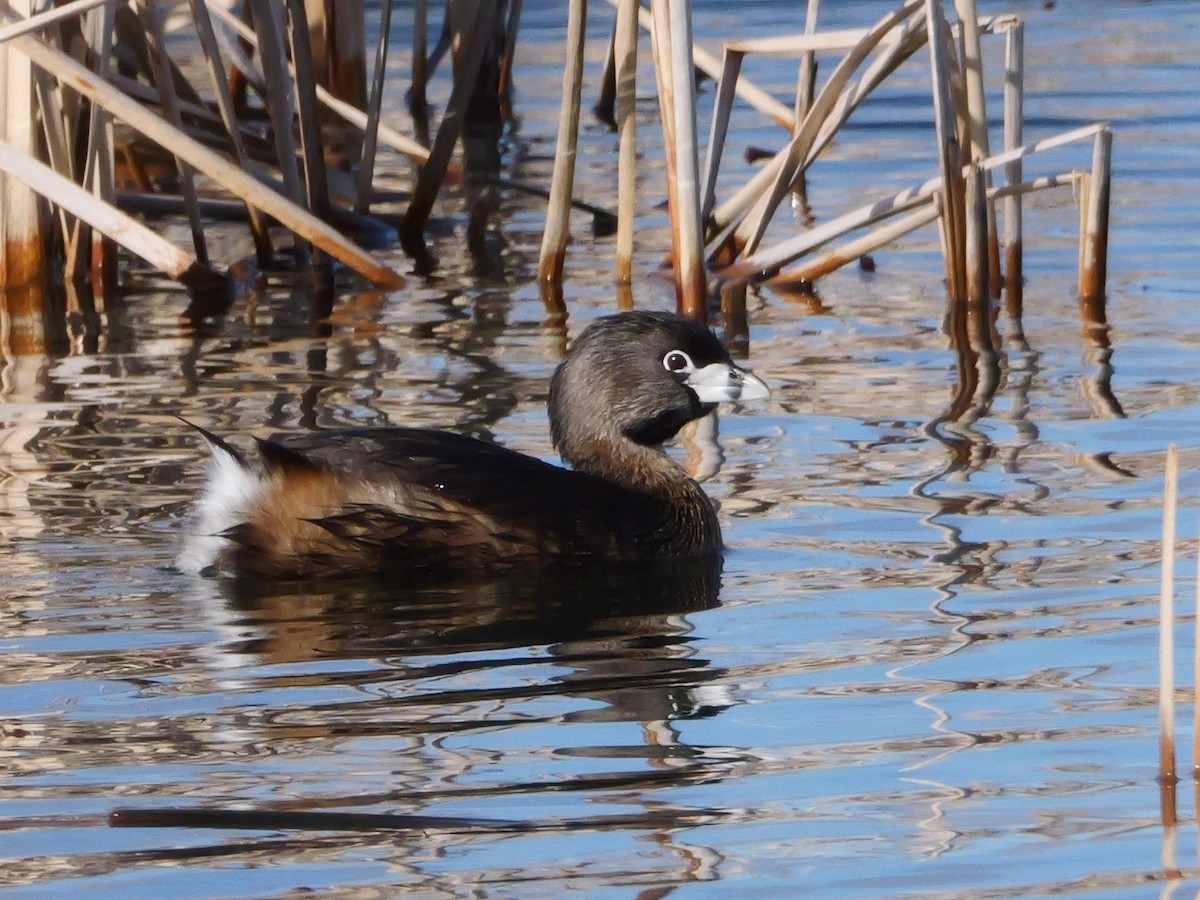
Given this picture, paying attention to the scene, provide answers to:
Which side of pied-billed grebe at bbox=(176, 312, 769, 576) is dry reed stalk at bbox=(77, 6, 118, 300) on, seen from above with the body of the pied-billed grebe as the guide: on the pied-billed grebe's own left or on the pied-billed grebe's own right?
on the pied-billed grebe's own left

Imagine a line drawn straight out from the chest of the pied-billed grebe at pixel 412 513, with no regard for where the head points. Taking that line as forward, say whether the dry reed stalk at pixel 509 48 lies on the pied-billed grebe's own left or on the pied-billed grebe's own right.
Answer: on the pied-billed grebe's own left

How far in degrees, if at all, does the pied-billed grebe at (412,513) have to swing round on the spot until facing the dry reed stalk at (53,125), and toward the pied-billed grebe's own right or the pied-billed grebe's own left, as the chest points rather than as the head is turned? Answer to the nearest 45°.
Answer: approximately 135° to the pied-billed grebe's own left

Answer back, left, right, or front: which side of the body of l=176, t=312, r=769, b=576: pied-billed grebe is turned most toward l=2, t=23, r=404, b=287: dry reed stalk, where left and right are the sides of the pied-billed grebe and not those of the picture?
left

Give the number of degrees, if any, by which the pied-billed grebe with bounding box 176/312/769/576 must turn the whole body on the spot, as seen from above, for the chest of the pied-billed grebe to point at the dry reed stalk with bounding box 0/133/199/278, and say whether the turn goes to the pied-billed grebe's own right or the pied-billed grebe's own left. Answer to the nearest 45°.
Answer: approximately 135° to the pied-billed grebe's own left

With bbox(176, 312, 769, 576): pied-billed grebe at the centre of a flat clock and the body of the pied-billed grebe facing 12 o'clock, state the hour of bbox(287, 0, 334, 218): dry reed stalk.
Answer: The dry reed stalk is roughly at 9 o'clock from the pied-billed grebe.

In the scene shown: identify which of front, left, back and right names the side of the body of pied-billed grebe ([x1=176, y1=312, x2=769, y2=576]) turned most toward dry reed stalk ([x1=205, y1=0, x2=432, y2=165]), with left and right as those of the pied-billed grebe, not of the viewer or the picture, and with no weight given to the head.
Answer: left

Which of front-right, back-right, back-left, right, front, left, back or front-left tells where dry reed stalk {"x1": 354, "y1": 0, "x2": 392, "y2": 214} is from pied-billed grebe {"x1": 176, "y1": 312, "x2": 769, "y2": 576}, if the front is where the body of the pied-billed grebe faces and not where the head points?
left

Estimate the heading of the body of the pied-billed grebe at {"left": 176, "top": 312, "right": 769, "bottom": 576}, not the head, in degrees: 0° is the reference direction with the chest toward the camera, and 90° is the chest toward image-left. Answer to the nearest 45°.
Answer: approximately 270°

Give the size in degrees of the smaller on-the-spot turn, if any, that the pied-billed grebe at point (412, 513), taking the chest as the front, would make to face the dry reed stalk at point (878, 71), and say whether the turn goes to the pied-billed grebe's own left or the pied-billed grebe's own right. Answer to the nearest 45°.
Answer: approximately 45° to the pied-billed grebe's own left

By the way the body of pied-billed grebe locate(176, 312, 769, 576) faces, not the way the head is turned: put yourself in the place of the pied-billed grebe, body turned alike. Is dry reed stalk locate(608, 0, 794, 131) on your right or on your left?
on your left
